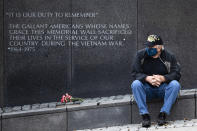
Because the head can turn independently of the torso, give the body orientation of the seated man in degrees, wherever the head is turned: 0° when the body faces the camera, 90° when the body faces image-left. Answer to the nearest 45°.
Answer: approximately 0°
